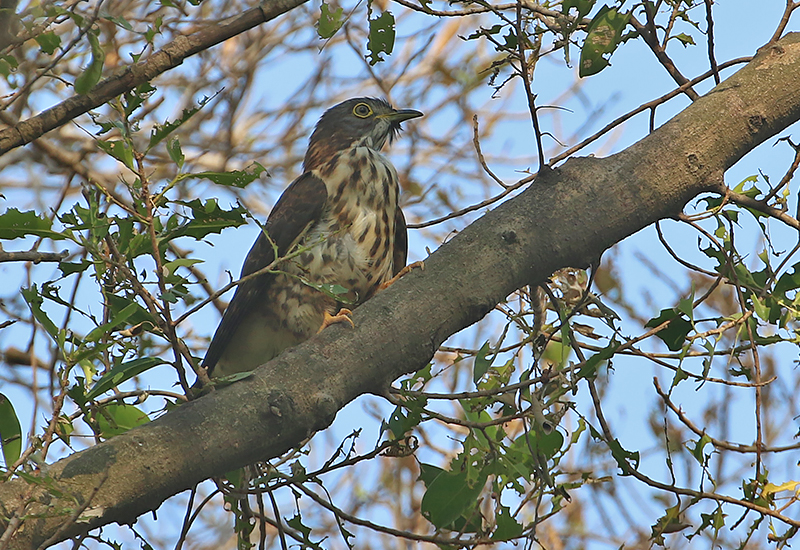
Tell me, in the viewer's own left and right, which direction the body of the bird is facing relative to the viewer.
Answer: facing the viewer and to the right of the viewer

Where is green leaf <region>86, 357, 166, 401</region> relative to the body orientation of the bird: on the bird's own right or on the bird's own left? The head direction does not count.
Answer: on the bird's own right

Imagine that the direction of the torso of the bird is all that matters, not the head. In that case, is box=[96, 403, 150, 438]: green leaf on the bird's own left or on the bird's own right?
on the bird's own right
